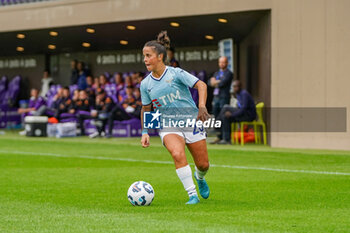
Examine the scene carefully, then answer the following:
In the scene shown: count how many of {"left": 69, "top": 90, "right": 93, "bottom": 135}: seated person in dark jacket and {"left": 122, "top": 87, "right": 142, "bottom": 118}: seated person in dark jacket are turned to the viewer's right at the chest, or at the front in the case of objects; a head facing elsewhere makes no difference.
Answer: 0

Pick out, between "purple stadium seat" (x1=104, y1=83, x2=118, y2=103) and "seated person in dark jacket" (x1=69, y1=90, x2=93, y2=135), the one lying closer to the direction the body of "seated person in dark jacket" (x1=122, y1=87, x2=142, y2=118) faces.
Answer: the seated person in dark jacket

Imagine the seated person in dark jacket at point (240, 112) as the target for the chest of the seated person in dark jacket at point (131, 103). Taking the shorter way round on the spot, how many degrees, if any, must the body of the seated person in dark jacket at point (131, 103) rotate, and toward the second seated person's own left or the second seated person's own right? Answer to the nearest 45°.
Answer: approximately 90° to the second seated person's own left

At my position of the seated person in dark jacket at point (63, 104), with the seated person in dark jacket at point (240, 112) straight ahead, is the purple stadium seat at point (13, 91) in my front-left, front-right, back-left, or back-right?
back-left

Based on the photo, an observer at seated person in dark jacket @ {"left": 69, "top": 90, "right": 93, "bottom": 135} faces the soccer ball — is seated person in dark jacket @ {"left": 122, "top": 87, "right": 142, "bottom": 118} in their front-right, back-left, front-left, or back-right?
front-left

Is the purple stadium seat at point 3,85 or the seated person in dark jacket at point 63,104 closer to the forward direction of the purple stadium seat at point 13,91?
the seated person in dark jacket

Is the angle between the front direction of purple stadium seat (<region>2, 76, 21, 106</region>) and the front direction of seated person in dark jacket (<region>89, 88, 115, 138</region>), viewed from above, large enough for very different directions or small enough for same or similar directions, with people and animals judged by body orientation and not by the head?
same or similar directions

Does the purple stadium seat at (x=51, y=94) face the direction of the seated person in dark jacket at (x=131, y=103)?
no

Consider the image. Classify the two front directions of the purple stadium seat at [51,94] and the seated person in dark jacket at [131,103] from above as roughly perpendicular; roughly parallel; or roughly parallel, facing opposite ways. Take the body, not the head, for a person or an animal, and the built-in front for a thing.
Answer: roughly parallel

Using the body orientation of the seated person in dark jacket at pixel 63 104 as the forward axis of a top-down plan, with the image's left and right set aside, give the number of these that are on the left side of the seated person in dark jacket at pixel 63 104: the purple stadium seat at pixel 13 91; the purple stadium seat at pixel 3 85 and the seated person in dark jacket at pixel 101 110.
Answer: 1

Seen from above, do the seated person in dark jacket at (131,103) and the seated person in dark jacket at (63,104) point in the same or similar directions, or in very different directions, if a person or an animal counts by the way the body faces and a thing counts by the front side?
same or similar directions

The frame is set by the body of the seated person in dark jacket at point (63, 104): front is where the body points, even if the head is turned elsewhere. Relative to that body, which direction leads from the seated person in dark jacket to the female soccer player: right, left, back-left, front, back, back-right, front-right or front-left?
front-left

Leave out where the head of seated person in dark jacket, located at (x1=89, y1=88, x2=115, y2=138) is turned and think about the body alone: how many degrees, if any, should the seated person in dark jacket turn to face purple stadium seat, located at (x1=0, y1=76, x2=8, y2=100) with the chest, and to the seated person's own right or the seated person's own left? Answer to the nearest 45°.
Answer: approximately 90° to the seated person's own right

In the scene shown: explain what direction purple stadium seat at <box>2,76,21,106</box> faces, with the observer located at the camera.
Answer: facing the viewer and to the left of the viewer

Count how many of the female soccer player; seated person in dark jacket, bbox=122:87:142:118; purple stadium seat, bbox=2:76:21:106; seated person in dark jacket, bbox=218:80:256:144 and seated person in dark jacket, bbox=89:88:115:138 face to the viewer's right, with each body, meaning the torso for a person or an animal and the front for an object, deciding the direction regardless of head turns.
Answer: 0
